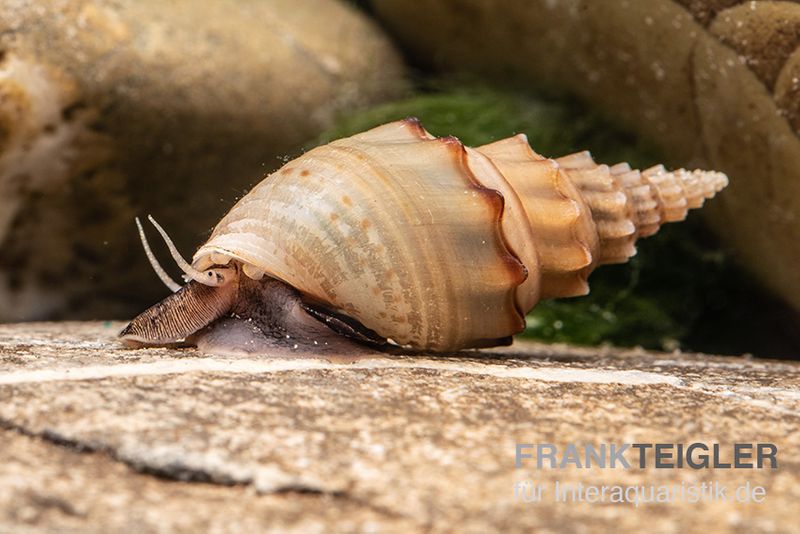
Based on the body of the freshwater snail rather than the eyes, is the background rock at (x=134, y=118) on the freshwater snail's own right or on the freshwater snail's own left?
on the freshwater snail's own right

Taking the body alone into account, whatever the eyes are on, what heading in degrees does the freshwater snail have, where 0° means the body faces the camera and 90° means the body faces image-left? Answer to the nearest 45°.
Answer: approximately 90°

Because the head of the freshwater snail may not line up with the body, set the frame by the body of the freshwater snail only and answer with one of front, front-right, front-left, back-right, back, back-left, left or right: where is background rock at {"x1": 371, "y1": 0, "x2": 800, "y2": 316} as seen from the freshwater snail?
back-right
